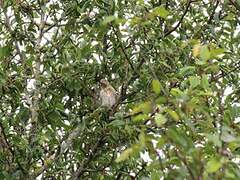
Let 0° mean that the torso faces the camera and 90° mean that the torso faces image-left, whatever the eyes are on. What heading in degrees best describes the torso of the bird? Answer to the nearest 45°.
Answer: approximately 45°
